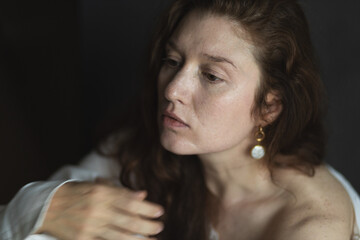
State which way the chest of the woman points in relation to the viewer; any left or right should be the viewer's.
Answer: facing the viewer and to the left of the viewer

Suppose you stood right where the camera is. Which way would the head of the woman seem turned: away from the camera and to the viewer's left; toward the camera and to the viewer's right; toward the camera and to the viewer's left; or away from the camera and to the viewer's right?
toward the camera and to the viewer's left
